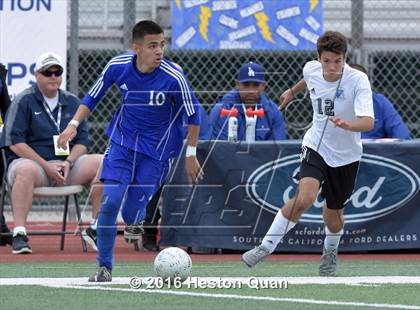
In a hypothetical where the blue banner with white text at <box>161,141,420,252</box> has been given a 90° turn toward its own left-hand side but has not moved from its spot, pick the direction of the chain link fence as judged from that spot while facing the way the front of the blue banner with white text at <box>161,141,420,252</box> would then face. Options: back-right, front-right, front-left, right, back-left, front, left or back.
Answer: left

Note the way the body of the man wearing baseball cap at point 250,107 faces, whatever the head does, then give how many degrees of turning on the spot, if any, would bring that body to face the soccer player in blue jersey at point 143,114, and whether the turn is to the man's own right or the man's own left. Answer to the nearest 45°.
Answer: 0° — they already face them

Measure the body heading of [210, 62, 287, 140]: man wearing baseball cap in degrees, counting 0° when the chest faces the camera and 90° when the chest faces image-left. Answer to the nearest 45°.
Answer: approximately 0°

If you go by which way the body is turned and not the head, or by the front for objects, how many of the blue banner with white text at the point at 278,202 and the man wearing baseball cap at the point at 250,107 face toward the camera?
2

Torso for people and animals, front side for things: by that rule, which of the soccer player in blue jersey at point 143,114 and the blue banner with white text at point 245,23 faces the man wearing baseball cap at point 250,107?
the blue banner with white text

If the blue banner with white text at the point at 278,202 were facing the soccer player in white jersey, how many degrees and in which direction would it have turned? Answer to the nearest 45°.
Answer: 0° — it already faces them

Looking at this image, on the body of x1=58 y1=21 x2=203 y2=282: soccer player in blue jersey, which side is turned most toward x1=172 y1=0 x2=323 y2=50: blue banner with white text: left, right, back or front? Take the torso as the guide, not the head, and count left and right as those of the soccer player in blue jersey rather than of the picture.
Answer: back
